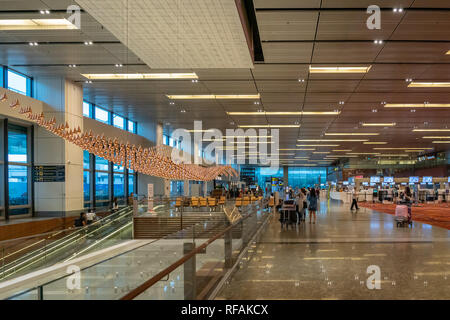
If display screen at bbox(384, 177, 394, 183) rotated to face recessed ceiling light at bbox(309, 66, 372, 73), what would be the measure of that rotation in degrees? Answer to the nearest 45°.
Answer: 0° — it already faces it

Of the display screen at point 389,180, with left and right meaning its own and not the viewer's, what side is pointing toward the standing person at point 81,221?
front

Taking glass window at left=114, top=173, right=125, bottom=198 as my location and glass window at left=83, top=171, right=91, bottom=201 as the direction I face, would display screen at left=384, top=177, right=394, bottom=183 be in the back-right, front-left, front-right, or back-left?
back-left

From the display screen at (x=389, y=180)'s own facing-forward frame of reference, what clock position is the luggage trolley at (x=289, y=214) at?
The luggage trolley is roughly at 12 o'clock from the display screen.

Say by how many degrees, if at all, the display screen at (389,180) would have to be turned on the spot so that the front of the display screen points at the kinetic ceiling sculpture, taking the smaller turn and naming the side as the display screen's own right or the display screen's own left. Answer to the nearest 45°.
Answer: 0° — it already faces it

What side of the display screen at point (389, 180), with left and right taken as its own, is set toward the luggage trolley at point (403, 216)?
front

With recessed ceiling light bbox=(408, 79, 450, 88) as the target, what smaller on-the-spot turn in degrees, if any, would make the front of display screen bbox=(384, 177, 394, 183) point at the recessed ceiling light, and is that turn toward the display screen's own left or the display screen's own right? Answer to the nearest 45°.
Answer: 0° — it already faces it

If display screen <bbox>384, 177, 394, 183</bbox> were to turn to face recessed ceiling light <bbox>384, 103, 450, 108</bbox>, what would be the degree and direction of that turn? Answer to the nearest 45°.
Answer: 0° — it already faces it

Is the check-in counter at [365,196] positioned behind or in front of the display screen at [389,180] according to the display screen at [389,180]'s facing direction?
in front

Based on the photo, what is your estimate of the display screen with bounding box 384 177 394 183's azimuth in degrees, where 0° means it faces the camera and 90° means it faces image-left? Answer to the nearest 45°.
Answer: approximately 0°
